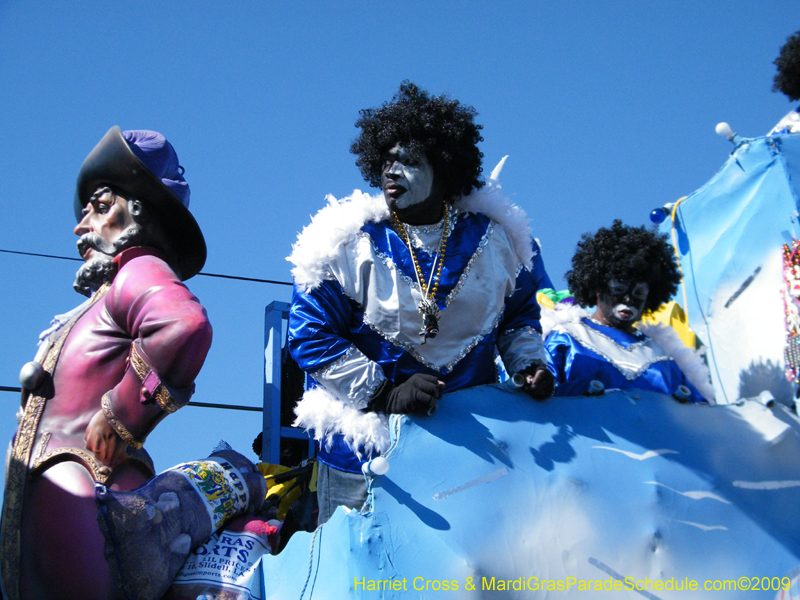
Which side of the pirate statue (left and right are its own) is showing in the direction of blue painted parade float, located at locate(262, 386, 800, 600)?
back

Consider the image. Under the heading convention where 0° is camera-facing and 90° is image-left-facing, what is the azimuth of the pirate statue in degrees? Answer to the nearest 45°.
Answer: approximately 90°
